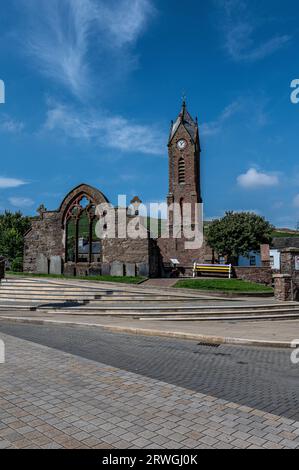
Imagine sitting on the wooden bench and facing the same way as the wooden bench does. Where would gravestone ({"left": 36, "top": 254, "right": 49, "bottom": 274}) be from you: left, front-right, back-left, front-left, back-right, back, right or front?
right

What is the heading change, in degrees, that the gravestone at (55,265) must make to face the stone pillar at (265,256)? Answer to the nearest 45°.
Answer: approximately 90° to its left

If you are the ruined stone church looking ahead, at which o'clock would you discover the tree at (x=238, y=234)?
The tree is roughly at 8 o'clock from the ruined stone church.

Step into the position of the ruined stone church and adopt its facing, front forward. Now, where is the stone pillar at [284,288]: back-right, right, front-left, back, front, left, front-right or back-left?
front-left

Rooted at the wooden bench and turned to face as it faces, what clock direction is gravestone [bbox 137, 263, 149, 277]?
The gravestone is roughly at 2 o'clock from the wooden bench.

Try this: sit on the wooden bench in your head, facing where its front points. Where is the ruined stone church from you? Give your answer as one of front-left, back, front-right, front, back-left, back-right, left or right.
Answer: right

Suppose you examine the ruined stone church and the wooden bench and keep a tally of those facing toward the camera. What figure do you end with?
2

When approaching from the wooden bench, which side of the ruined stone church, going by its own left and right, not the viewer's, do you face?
left

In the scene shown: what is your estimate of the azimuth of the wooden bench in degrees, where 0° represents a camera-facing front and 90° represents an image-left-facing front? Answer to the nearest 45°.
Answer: approximately 0°

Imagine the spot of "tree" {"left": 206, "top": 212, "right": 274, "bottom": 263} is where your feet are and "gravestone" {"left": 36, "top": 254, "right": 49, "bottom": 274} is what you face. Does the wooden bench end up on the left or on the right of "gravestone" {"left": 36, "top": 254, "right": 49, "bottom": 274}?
left
